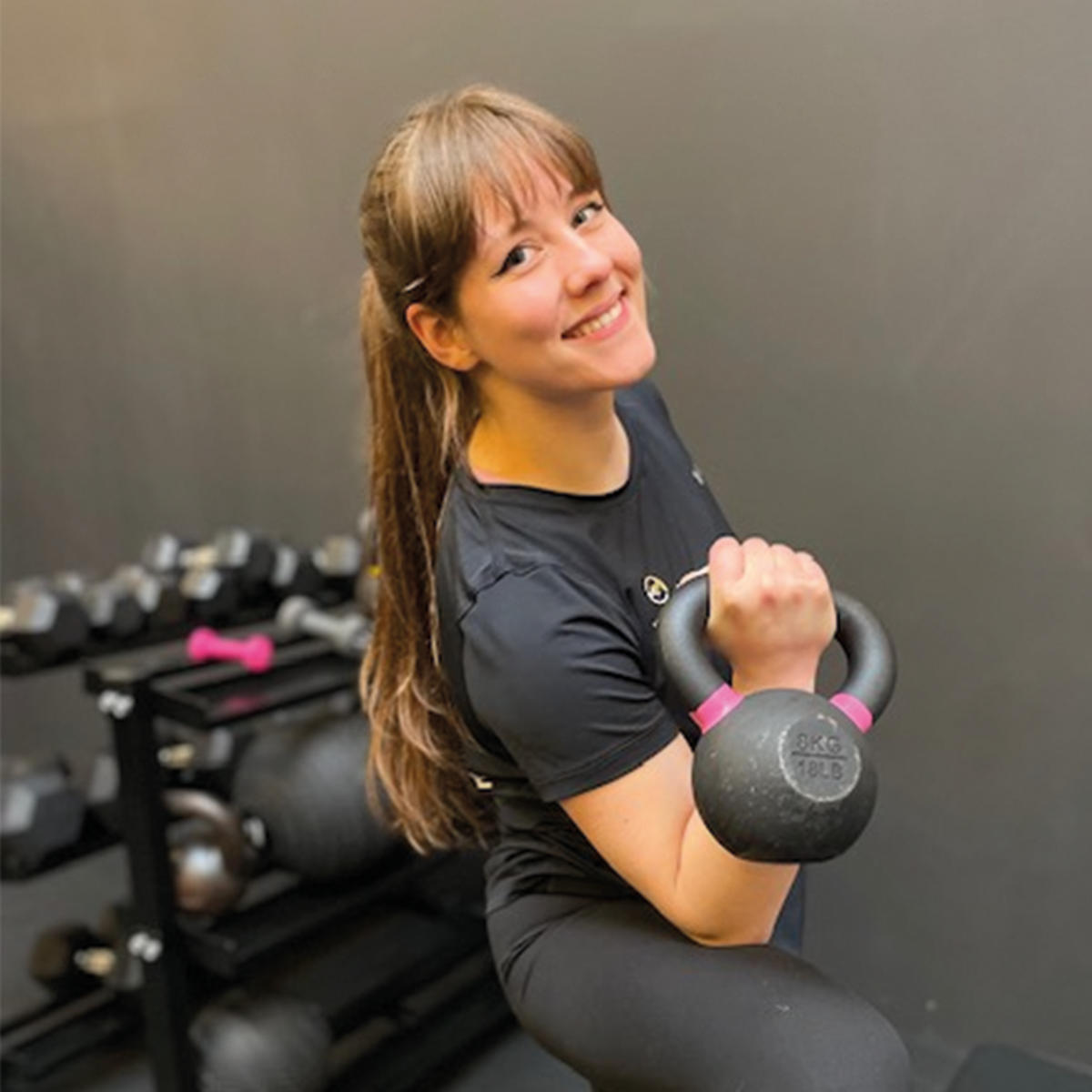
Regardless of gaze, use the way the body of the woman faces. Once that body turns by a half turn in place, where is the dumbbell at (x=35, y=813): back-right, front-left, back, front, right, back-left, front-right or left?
front

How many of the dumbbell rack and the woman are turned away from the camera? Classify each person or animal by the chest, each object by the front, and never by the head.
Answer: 0

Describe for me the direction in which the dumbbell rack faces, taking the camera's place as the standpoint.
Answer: facing the viewer and to the right of the viewer

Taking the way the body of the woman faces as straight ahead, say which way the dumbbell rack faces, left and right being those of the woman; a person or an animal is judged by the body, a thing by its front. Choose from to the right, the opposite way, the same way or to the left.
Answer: the same way

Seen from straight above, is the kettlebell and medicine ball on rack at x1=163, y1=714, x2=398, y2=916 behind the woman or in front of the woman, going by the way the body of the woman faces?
behind

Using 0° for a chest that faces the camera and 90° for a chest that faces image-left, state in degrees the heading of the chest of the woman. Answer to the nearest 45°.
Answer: approximately 315°
